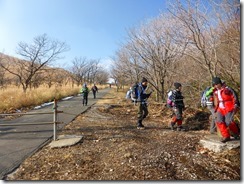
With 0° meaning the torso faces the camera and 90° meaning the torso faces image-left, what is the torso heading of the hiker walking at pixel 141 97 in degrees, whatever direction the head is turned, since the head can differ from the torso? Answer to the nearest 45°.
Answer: approximately 270°

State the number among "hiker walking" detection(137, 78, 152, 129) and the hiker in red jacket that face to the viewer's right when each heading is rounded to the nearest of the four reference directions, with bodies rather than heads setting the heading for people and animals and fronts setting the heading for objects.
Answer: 1
